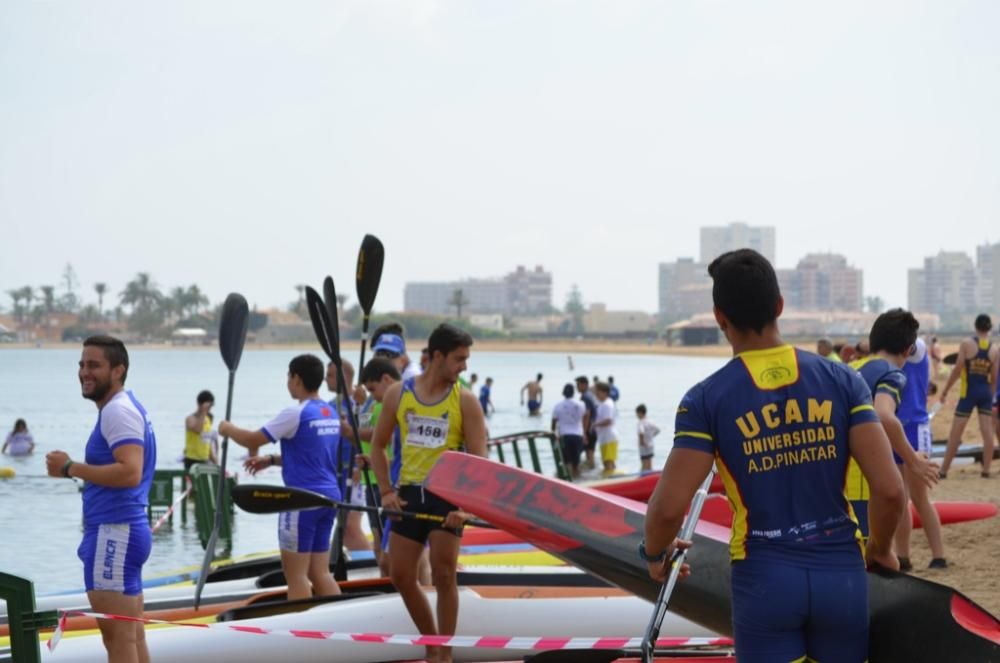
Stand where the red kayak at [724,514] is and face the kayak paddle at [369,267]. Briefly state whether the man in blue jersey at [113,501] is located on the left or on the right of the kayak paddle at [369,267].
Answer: left

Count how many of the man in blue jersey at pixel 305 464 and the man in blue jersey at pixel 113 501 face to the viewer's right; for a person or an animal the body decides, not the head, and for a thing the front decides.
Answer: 0

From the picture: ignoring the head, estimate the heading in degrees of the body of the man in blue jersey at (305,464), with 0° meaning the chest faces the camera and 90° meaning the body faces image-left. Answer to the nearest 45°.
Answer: approximately 135°

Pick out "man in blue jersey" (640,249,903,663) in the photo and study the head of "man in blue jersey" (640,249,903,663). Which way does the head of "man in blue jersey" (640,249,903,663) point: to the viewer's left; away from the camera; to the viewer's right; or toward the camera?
away from the camera

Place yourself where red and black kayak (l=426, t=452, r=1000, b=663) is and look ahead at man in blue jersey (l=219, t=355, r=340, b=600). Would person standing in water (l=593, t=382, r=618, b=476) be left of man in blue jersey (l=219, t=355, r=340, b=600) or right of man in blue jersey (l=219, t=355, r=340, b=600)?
right

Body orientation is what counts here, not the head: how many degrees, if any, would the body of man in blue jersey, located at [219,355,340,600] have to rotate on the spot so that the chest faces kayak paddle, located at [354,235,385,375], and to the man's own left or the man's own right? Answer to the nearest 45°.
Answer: approximately 45° to the man's own right

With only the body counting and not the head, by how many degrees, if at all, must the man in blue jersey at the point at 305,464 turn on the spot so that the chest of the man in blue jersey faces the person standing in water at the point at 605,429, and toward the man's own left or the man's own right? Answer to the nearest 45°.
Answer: approximately 45° to the man's own right

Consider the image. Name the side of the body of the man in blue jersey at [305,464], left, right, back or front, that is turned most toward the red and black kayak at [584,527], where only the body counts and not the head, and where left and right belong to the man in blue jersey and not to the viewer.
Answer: back

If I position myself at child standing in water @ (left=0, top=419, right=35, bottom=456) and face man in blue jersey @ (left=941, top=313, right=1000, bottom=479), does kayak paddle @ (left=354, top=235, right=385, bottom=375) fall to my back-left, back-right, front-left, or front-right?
front-right

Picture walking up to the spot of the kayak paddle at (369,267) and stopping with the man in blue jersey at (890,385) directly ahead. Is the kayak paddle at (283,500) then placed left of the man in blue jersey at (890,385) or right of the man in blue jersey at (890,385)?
right
